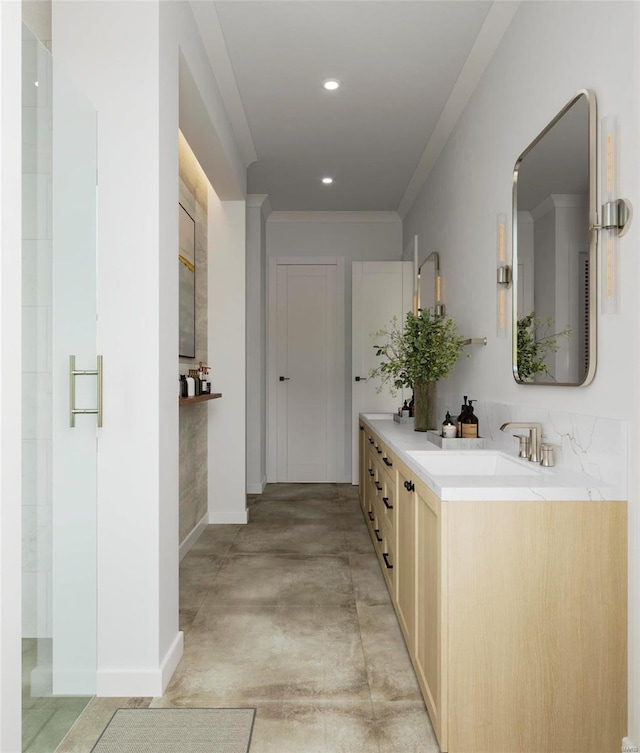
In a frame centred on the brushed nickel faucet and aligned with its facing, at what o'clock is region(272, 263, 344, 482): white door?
The white door is roughly at 2 o'clock from the brushed nickel faucet.

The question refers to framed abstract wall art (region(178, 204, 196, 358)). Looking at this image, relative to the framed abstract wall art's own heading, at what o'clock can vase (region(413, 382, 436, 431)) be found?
The vase is roughly at 1 o'clock from the framed abstract wall art.

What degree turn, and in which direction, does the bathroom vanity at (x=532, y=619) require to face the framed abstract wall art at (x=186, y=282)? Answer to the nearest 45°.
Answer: approximately 45° to its right

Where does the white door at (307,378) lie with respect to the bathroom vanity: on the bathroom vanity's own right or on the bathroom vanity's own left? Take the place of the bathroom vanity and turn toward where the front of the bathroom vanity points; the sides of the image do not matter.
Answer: on the bathroom vanity's own right

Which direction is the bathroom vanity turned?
to the viewer's left

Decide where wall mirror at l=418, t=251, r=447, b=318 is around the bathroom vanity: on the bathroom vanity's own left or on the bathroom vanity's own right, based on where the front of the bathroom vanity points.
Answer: on the bathroom vanity's own right

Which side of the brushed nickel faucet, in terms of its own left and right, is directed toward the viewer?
left
